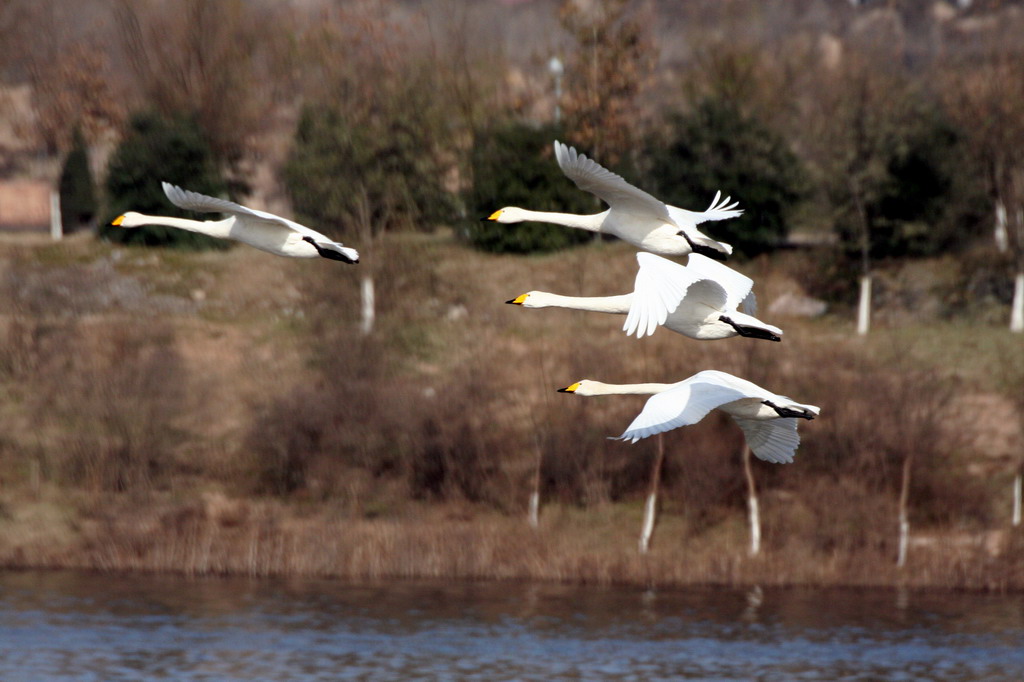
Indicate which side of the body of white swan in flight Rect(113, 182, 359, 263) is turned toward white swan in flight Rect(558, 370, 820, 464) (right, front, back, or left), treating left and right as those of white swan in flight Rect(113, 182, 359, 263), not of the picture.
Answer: back

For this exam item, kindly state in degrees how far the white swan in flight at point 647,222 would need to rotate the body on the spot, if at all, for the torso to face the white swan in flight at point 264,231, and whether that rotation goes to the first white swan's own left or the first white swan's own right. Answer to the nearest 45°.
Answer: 0° — it already faces it

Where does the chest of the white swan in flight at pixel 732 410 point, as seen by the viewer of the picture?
to the viewer's left

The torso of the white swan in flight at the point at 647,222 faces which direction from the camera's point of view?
to the viewer's left

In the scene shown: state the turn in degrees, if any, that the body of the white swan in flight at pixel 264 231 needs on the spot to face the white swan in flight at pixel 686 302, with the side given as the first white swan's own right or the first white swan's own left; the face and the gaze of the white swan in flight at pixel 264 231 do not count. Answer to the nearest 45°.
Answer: approximately 180°

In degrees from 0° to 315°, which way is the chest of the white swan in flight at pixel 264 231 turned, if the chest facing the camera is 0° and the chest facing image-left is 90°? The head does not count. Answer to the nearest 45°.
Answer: approximately 90°

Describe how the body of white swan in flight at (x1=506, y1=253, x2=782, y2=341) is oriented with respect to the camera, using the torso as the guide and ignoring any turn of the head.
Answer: to the viewer's left
